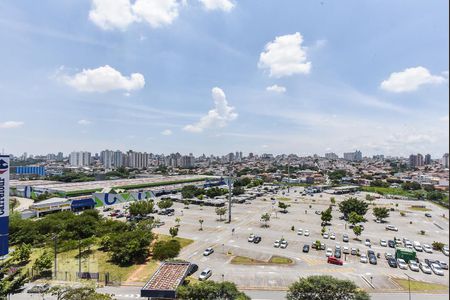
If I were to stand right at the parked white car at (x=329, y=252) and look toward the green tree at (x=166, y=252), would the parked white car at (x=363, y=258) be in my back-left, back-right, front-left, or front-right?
back-left

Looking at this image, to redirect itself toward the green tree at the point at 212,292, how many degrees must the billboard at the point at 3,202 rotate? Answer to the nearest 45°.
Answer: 0° — it already faces it

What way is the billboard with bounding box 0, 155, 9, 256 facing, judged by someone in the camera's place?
facing the viewer and to the right of the viewer

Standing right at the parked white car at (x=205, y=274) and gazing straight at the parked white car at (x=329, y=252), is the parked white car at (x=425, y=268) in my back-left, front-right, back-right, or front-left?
front-right

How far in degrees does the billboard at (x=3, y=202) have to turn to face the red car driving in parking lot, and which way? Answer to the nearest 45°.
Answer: approximately 45° to its left

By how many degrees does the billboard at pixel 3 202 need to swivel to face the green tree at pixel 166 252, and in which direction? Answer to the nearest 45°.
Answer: approximately 45° to its left

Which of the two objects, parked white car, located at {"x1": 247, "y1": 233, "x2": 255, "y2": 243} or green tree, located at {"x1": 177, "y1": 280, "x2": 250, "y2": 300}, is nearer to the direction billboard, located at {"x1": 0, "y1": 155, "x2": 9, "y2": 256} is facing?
the green tree

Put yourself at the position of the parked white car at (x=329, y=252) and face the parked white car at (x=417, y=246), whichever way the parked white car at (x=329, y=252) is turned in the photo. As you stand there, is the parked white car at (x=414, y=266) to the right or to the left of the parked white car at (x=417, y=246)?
right

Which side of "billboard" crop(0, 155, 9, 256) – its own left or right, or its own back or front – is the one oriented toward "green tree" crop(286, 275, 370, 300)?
front
